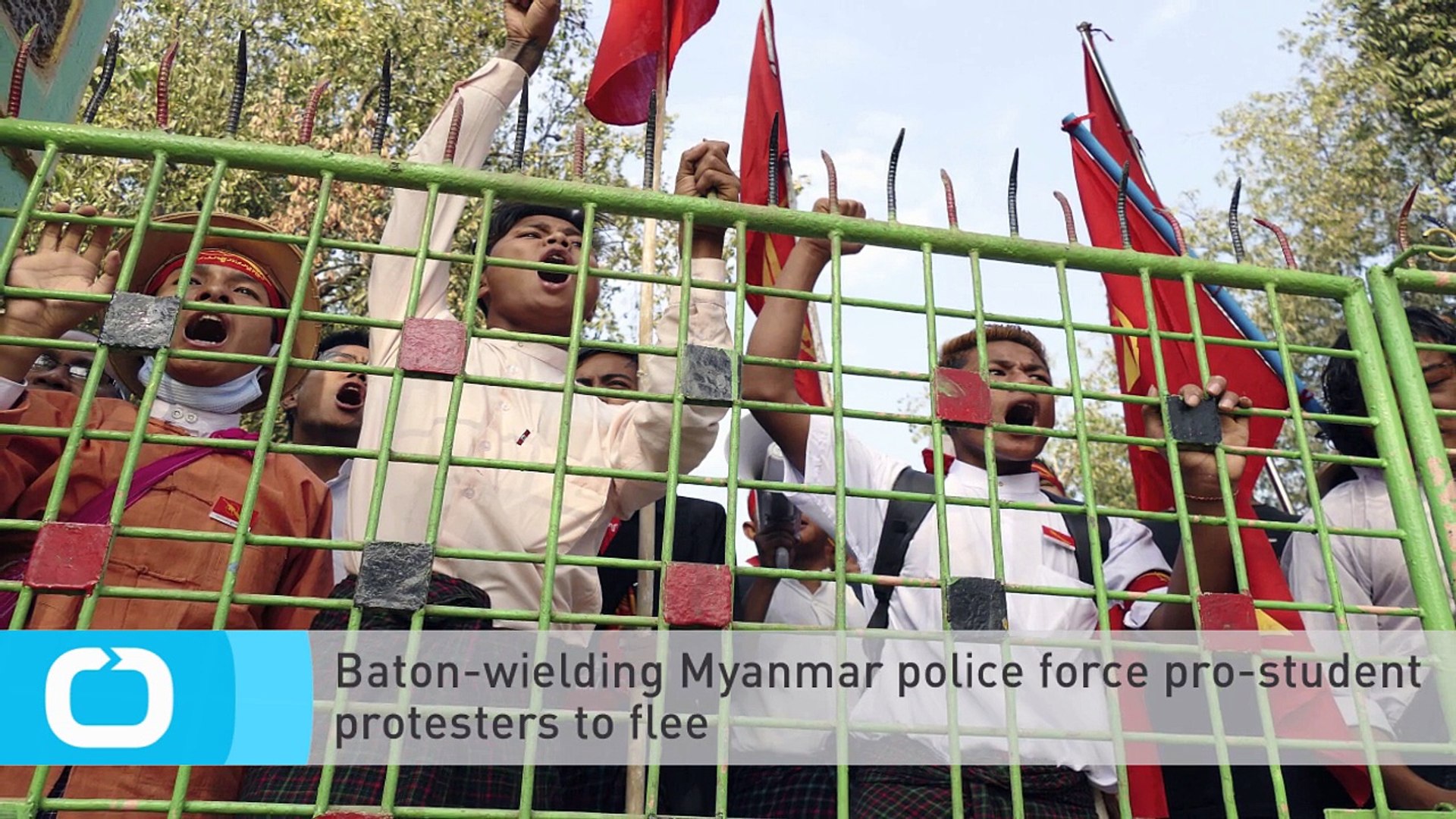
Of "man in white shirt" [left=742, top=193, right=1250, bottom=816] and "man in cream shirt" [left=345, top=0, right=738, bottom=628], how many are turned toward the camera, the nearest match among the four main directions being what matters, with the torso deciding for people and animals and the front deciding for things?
2

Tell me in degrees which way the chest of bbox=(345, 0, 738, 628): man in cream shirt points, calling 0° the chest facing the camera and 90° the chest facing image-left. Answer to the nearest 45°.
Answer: approximately 0°

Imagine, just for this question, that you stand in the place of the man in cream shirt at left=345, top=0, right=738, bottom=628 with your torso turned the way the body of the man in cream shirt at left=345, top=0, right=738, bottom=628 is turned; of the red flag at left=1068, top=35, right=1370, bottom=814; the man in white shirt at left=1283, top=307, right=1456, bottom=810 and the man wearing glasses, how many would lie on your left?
2

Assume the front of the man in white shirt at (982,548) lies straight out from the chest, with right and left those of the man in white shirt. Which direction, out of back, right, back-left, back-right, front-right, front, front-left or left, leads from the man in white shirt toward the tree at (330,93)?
back-right

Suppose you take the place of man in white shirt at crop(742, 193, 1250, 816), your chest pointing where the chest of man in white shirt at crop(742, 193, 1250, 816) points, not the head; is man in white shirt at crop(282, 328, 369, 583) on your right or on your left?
on your right

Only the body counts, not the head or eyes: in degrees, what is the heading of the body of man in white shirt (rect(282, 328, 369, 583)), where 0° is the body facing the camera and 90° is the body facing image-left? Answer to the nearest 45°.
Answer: approximately 315°
